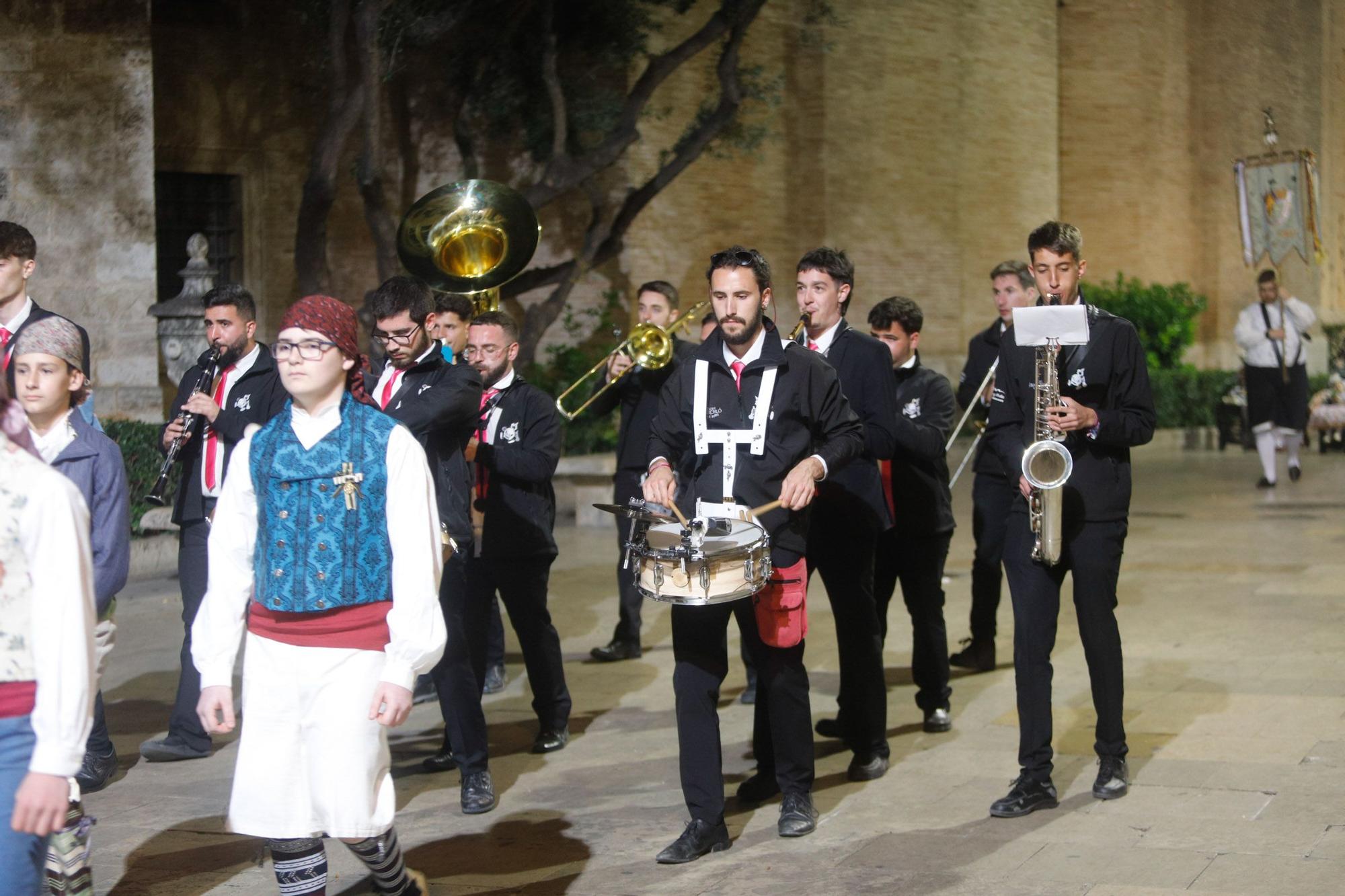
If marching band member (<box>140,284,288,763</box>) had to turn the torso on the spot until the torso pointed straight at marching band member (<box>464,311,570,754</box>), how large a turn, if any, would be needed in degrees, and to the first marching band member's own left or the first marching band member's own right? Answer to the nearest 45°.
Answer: approximately 135° to the first marching band member's own left

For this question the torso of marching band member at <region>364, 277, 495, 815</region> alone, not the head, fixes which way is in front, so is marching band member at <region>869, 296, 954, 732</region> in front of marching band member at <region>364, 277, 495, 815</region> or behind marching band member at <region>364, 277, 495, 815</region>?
behind

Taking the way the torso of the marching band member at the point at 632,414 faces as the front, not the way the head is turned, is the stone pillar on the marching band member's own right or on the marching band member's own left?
on the marching band member's own right

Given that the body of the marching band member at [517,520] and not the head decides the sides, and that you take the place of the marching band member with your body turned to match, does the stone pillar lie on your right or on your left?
on your right

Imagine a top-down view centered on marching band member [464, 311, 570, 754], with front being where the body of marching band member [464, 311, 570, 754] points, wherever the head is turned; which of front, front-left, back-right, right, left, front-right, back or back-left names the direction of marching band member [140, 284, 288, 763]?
front-right

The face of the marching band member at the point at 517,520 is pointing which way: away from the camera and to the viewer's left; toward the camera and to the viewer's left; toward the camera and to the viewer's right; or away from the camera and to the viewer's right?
toward the camera and to the viewer's left

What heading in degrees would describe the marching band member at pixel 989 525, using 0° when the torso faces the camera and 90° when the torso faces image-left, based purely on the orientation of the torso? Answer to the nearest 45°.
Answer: approximately 45°

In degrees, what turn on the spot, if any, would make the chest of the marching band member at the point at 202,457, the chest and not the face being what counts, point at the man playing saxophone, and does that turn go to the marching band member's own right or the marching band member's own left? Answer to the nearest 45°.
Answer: approximately 90° to the marching band member's own left

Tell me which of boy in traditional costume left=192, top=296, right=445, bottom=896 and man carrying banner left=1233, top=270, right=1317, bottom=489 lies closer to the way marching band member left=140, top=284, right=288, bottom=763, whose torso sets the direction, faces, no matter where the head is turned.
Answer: the boy in traditional costume

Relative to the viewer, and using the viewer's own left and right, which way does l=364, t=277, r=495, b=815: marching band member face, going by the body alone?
facing the viewer and to the left of the viewer

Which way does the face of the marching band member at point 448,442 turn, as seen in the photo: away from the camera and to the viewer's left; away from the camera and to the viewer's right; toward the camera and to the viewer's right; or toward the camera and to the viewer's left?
toward the camera and to the viewer's left

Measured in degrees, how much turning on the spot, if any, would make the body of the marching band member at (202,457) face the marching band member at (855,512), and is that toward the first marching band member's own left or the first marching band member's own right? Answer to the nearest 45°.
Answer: approximately 90° to the first marching band member's own left
